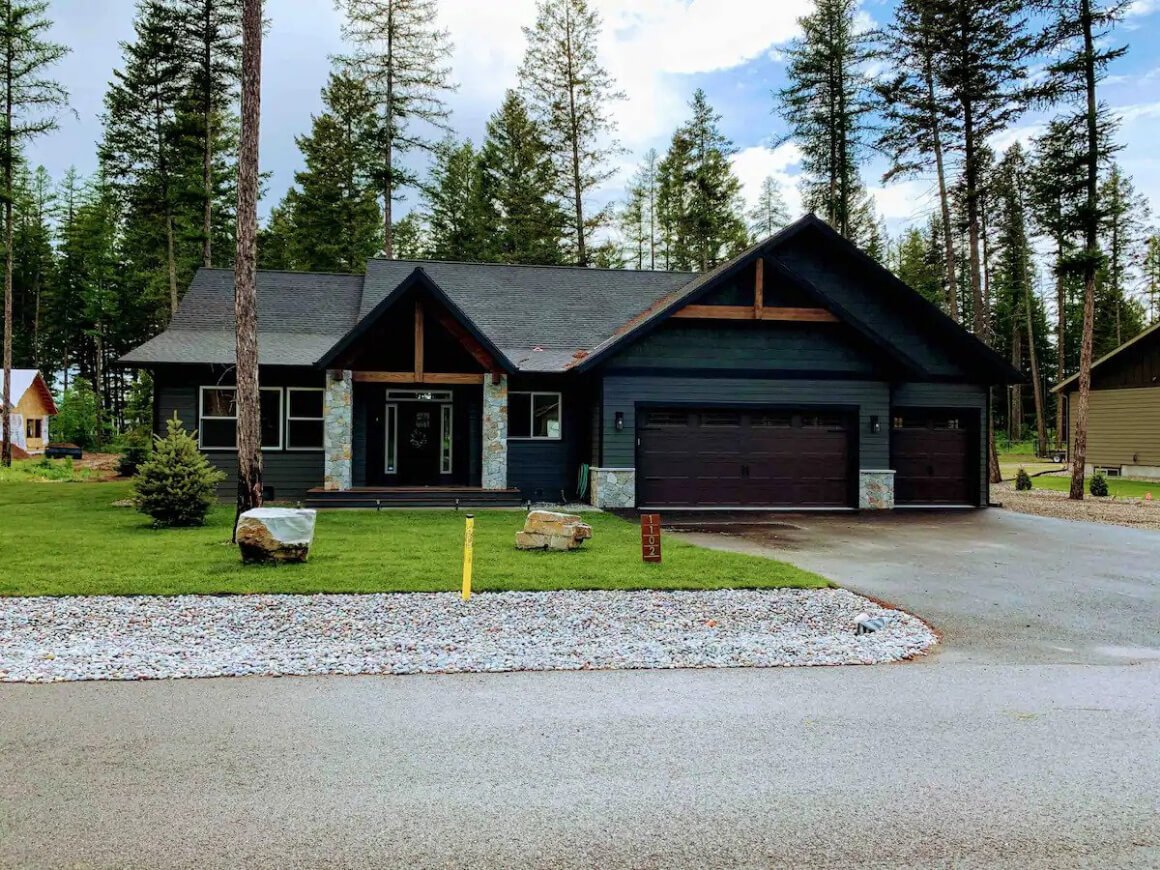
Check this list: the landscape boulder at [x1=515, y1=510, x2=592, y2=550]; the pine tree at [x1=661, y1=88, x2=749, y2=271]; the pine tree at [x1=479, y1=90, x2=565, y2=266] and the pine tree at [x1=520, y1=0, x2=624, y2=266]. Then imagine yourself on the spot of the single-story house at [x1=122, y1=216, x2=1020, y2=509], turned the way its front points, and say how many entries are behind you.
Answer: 3

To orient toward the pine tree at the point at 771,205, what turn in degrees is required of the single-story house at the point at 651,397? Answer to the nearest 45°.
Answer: approximately 180°

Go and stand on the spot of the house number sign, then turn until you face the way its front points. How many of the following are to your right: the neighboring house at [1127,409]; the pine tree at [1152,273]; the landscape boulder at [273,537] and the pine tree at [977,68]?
1

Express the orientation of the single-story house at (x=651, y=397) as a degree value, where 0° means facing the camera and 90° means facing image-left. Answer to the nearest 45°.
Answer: approximately 0°

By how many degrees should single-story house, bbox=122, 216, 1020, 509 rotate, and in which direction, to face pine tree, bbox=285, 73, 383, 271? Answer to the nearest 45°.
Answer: approximately 135° to its right

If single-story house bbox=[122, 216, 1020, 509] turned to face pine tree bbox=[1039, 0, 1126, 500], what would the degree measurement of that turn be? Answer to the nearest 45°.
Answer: approximately 90° to its left

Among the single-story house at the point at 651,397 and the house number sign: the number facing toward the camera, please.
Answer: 2

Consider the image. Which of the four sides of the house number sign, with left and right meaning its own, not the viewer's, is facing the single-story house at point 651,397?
back

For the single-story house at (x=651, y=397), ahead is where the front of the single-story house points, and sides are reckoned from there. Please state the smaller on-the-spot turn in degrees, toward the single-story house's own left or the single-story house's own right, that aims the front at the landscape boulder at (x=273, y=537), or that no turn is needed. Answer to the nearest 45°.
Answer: approximately 45° to the single-story house's own right

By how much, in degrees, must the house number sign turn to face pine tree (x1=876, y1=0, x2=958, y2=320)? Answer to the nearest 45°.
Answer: approximately 135° to its left

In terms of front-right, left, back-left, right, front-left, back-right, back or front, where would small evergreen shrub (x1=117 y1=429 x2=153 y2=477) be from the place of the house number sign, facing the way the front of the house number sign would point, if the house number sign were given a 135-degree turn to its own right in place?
front

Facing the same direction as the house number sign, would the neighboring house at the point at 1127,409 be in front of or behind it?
behind
